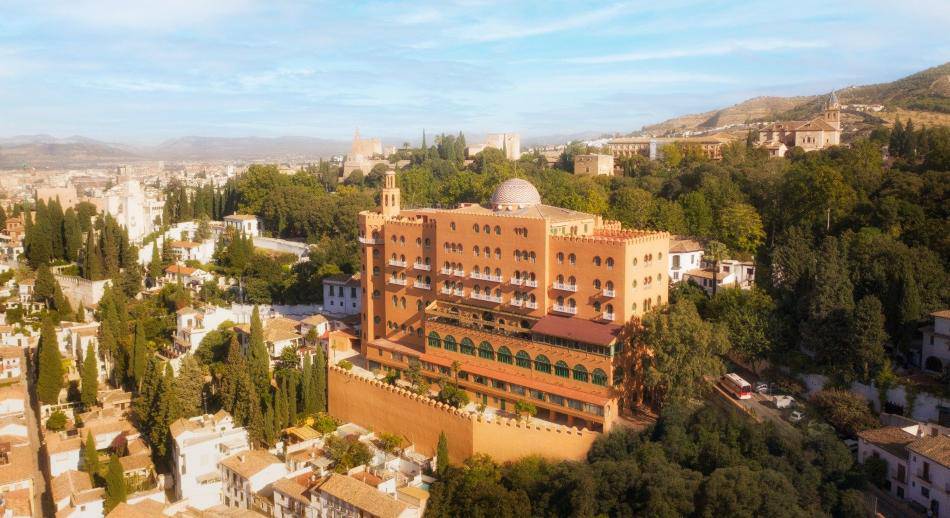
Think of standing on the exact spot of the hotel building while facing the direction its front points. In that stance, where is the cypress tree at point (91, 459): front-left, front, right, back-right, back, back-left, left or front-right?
front-right

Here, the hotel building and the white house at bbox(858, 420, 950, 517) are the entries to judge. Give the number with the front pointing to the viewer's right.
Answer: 0

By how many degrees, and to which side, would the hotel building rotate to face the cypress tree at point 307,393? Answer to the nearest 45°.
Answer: approximately 45° to its right

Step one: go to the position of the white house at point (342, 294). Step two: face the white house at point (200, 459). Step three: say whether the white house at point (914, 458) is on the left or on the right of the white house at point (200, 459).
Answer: left

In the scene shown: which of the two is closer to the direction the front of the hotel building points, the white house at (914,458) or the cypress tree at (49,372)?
the cypress tree

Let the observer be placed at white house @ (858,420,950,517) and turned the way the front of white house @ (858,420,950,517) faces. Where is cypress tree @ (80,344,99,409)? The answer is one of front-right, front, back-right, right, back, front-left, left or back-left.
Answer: front-right

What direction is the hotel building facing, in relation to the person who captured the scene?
facing the viewer and to the left of the viewer

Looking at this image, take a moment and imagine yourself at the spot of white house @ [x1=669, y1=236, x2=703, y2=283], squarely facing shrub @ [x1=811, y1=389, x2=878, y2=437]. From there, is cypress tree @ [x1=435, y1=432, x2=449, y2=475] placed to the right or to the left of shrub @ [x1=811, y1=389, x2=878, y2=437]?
right

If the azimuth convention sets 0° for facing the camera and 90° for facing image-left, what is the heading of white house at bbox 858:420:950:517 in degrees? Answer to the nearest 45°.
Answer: approximately 45°

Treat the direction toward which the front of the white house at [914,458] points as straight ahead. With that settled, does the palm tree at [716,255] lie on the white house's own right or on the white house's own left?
on the white house's own right

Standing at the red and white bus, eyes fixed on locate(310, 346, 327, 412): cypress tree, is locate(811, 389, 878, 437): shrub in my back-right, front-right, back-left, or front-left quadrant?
back-left
